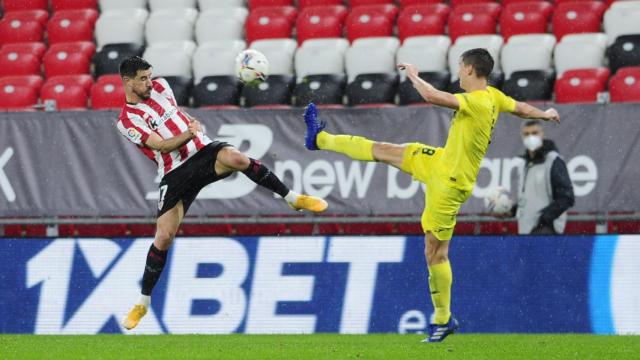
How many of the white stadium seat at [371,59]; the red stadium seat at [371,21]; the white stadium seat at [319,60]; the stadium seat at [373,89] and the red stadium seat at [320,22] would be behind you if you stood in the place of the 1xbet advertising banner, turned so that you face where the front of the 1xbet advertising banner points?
5

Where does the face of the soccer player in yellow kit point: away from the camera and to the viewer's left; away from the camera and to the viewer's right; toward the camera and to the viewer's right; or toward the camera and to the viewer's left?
away from the camera and to the viewer's left

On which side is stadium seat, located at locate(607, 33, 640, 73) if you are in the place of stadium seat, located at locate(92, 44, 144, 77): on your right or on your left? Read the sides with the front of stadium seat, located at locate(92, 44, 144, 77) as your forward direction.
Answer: on your left

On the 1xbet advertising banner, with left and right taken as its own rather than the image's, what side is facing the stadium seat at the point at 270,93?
back

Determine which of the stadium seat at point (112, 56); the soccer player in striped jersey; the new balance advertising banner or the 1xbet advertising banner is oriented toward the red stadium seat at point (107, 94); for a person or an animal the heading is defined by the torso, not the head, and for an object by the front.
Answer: the stadium seat

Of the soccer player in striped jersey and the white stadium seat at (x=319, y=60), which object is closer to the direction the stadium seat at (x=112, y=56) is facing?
the soccer player in striped jersey

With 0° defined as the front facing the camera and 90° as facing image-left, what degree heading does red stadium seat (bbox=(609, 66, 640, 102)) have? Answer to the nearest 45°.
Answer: approximately 0°

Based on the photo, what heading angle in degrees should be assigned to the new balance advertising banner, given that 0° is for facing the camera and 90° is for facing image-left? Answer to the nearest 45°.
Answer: approximately 0°

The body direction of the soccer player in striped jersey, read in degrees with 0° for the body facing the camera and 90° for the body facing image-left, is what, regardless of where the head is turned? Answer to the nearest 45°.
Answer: approximately 315°

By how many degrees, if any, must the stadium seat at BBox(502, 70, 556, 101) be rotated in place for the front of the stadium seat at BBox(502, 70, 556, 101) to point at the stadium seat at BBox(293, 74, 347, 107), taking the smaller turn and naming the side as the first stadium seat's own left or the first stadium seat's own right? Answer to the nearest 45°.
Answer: approximately 90° to the first stadium seat's own right

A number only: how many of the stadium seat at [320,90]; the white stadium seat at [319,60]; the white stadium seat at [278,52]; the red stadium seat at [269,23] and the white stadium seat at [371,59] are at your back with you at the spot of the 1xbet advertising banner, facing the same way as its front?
5

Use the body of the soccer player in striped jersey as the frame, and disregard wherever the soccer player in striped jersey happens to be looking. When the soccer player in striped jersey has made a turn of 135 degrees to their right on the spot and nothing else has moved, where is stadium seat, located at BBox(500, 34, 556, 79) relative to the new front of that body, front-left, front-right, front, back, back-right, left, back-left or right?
back-right
